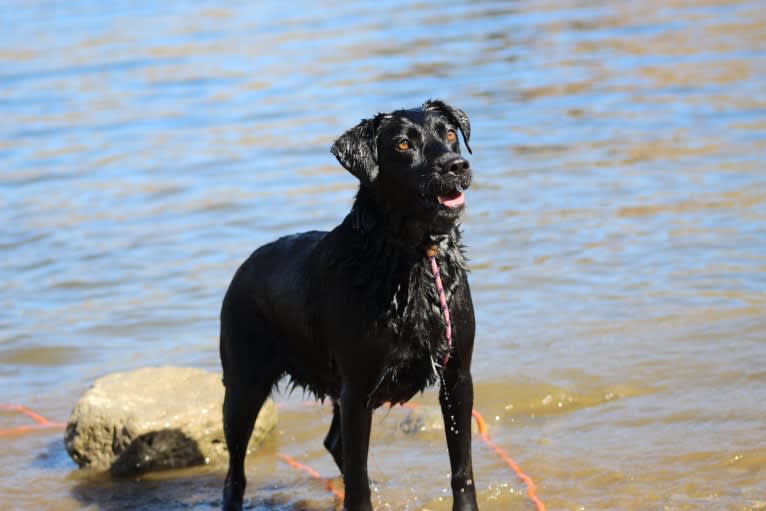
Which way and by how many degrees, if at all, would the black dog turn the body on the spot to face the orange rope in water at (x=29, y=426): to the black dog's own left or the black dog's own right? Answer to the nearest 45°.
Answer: approximately 180°

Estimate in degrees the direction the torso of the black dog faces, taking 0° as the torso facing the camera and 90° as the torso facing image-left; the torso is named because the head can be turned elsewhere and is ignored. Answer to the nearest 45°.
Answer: approximately 315°

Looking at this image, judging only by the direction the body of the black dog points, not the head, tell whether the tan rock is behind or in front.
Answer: behind

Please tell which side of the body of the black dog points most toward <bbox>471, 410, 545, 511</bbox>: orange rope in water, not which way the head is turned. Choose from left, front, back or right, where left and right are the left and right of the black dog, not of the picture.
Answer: left

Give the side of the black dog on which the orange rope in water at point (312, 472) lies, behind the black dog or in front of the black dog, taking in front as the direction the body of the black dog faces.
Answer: behind
